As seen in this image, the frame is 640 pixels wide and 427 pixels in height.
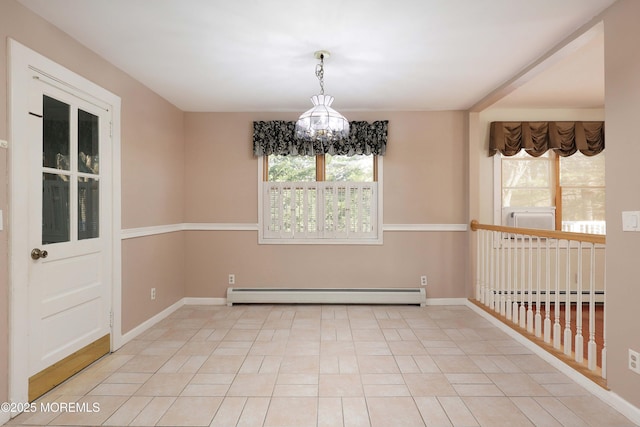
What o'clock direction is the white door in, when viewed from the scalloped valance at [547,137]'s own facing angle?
The white door is roughly at 1 o'clock from the scalloped valance.

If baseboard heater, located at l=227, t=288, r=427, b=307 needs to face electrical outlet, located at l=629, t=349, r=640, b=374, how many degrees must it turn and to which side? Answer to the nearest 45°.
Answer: approximately 45° to its left

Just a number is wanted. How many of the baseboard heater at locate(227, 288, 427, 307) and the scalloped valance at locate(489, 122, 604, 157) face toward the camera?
2

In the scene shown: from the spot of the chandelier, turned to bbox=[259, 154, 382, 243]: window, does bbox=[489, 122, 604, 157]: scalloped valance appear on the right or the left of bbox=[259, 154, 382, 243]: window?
right

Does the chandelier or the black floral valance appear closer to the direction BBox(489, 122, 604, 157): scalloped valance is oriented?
the chandelier

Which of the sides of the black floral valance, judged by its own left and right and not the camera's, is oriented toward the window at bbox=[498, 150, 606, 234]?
left

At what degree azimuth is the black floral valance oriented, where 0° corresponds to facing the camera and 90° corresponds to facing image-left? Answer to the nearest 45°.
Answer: approximately 0°

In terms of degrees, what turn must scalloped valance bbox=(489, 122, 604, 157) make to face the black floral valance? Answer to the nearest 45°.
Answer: approximately 45° to its right

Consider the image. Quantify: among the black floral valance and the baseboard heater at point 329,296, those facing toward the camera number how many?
2
